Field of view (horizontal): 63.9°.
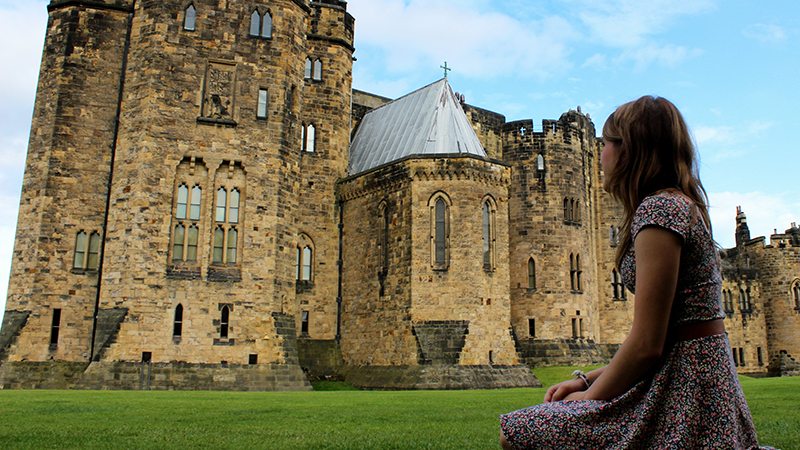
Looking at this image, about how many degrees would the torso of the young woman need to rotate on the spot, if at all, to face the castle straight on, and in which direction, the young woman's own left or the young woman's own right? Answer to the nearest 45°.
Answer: approximately 45° to the young woman's own right

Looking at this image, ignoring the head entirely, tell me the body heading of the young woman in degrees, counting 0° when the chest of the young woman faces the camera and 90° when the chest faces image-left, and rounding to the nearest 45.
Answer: approximately 90°

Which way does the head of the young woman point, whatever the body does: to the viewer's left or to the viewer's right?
to the viewer's left
